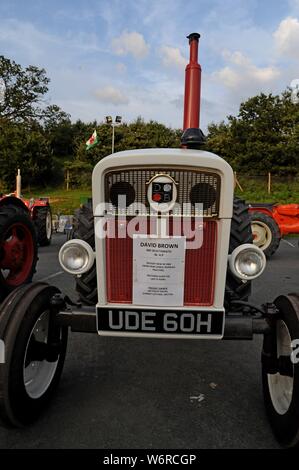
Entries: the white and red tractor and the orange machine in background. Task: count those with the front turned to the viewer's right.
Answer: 1

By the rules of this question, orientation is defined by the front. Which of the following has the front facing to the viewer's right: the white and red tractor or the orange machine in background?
the orange machine in background

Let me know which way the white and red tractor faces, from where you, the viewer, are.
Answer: facing the viewer

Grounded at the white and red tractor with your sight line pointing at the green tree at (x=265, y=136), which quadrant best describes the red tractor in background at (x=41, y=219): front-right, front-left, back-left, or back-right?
front-left

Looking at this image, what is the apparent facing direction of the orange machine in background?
to the viewer's right

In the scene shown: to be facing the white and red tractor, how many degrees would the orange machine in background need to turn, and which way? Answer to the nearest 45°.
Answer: approximately 90° to its right

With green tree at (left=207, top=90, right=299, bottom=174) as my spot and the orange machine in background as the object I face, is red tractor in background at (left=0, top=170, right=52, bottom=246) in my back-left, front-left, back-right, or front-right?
front-right

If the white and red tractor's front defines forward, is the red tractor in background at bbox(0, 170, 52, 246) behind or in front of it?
behind

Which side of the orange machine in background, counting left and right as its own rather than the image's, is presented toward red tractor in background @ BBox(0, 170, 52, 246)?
back

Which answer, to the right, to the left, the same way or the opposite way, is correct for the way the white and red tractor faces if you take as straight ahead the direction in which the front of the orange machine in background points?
to the right

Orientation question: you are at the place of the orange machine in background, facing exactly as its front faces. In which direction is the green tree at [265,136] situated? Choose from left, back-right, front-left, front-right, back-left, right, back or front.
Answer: left
